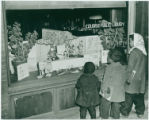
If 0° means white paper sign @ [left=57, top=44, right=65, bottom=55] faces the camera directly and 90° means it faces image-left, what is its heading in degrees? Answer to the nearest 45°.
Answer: approximately 0°

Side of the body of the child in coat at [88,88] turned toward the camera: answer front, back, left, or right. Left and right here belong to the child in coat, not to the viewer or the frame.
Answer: back

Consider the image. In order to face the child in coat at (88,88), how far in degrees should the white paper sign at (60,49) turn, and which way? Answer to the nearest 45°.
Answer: approximately 45° to its left

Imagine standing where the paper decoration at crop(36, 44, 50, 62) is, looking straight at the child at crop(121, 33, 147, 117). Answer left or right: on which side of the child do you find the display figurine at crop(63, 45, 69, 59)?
left

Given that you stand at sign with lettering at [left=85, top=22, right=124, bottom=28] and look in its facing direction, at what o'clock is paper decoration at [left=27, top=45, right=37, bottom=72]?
The paper decoration is roughly at 2 o'clock from the sign with lettering.

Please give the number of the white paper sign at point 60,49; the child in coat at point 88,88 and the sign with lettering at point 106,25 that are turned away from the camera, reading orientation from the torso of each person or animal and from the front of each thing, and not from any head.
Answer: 1

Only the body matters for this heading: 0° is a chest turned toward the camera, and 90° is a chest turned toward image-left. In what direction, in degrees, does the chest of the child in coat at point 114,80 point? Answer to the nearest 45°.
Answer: approximately 135°

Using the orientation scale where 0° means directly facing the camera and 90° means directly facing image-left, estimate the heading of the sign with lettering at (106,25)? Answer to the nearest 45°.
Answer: approximately 0°

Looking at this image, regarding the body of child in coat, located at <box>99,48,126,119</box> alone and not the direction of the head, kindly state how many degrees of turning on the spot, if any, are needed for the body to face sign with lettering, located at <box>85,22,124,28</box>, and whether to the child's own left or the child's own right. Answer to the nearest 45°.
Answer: approximately 45° to the child's own right

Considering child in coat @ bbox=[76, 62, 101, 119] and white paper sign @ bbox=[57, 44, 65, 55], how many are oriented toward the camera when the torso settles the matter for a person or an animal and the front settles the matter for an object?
1
